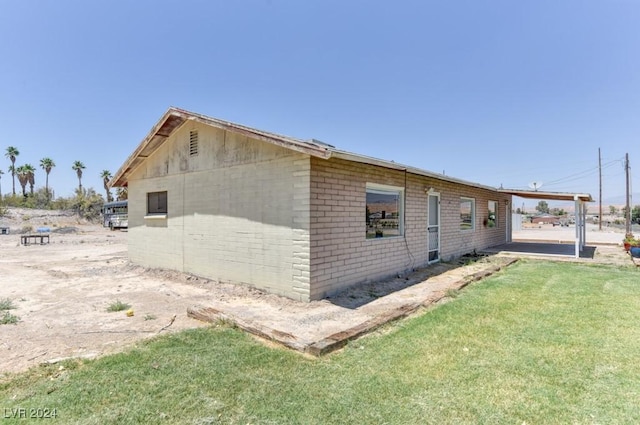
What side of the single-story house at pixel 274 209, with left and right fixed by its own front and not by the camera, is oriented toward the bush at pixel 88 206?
back

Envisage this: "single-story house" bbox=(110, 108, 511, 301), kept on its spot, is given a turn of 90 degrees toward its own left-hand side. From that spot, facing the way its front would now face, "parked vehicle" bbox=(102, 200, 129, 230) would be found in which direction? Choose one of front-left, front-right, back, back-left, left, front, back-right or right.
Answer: left

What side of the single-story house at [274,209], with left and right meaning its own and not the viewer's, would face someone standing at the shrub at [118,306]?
right

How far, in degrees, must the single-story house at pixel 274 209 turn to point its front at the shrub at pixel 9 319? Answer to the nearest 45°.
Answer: approximately 90° to its right

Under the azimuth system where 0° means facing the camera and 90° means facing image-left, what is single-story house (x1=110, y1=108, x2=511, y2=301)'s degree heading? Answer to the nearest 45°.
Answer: approximately 315°
